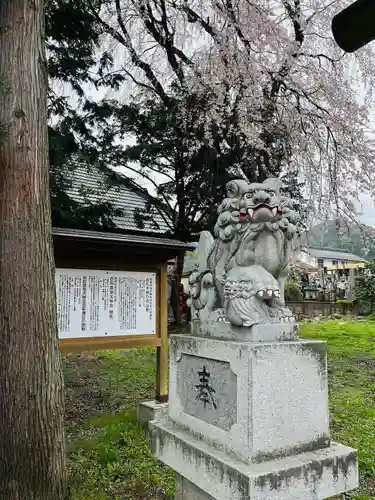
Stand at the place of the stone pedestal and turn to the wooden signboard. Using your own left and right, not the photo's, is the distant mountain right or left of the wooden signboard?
right

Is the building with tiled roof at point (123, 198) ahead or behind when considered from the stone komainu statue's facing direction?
behind

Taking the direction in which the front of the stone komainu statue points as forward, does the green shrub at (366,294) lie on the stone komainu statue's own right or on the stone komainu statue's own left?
on the stone komainu statue's own left

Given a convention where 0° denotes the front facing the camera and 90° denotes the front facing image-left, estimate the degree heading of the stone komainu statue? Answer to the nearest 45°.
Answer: approximately 315°

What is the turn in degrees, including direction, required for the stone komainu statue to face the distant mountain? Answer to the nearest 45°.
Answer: approximately 135° to its left
